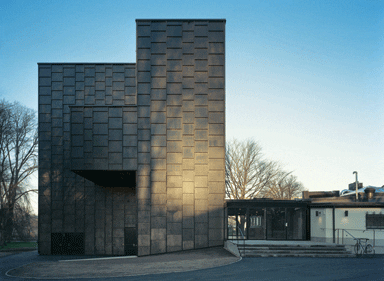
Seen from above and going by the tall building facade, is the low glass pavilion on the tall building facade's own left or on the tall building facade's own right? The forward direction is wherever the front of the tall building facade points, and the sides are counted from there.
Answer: on the tall building facade's own left

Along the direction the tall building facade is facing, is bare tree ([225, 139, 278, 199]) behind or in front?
behind

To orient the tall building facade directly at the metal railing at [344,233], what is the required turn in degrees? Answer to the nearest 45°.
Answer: approximately 90° to its left

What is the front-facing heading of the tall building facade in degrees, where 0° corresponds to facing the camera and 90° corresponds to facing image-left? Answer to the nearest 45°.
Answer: approximately 0°
